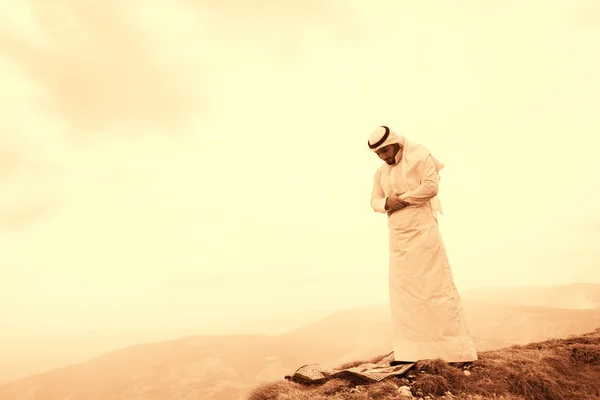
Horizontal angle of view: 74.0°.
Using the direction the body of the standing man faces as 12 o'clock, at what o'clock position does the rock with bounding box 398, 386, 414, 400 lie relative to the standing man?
The rock is roughly at 11 o'clock from the standing man.

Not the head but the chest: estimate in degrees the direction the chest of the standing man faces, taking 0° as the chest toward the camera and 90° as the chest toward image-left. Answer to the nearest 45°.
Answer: approximately 45°
